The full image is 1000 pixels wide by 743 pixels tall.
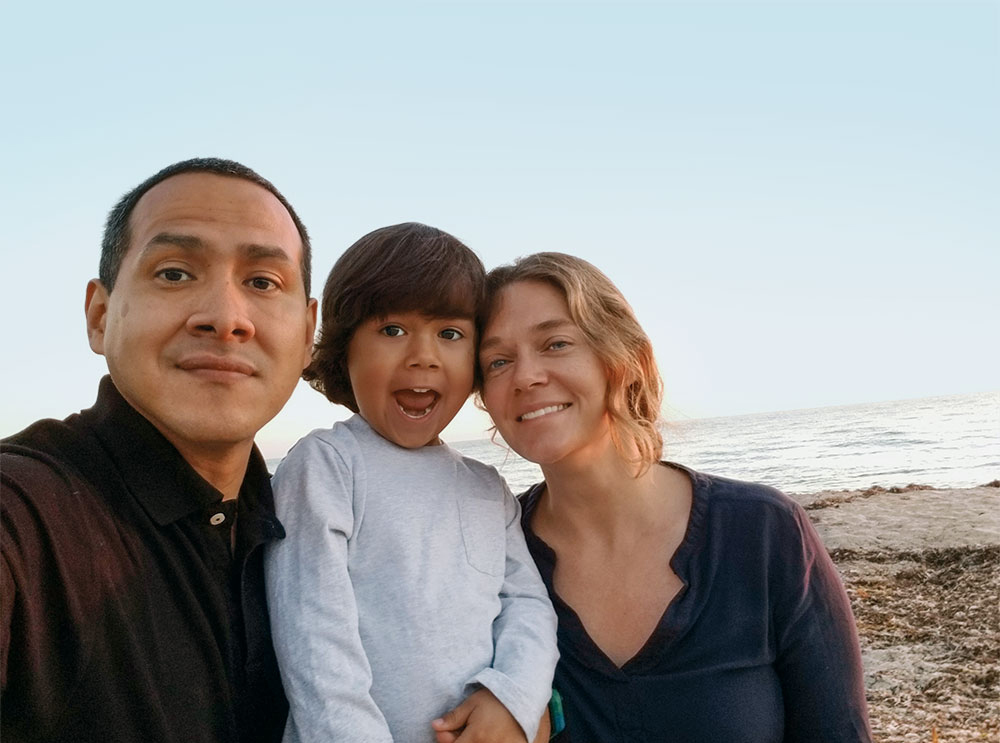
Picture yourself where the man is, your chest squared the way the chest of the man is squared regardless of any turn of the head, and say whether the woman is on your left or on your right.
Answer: on your left

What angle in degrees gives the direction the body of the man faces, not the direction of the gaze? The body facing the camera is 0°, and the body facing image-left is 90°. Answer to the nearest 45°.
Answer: approximately 315°
